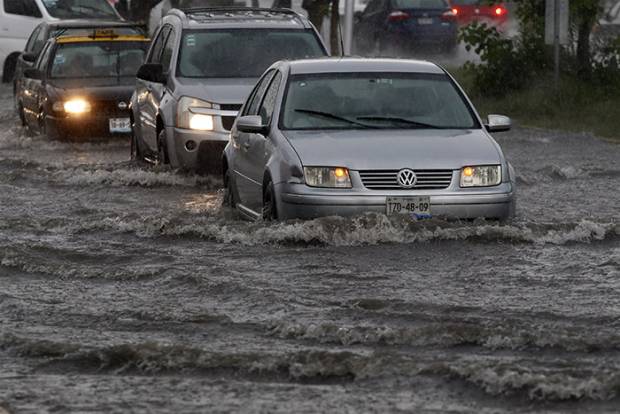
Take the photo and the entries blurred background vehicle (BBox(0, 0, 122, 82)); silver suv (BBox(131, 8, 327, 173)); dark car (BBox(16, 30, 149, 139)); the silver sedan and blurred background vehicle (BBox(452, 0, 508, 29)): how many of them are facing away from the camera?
1

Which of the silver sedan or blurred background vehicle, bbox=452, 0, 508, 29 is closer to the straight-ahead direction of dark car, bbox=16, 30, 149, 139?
the silver sedan

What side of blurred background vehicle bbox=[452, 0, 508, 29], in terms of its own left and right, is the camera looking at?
back

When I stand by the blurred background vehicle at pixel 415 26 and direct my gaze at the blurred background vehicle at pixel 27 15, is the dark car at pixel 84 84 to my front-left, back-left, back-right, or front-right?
front-left

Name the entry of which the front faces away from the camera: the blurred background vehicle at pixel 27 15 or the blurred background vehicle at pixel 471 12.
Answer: the blurred background vehicle at pixel 471 12

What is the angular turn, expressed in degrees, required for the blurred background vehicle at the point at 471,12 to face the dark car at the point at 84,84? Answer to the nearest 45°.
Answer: approximately 180°

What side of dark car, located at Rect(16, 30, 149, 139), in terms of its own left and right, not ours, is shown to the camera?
front

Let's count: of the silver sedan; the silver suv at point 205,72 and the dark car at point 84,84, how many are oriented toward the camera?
3

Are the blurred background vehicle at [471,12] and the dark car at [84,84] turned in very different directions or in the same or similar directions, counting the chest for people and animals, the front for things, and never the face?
very different directions

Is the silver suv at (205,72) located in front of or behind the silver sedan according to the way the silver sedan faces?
behind

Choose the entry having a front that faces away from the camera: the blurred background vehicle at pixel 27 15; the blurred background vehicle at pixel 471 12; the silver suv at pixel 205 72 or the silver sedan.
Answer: the blurred background vehicle at pixel 471 12

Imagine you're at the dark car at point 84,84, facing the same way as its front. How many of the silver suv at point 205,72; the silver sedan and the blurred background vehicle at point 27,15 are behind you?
1

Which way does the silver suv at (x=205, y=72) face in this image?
toward the camera
